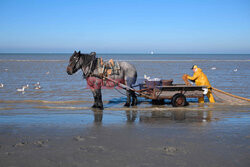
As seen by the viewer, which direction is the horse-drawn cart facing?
to the viewer's left

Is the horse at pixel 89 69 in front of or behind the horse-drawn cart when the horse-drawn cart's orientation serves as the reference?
in front
